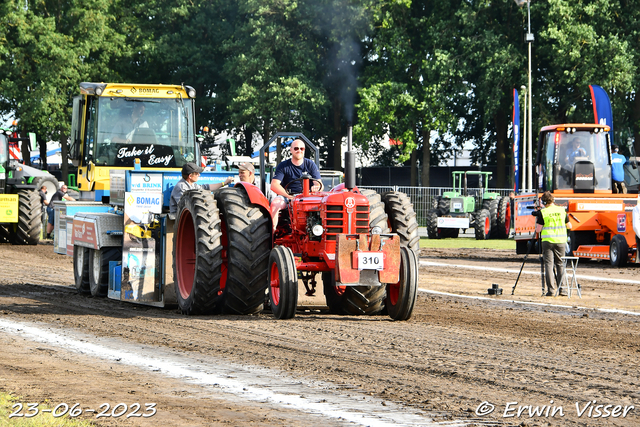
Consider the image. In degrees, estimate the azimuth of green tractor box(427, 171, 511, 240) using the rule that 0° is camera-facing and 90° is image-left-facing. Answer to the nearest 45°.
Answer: approximately 45°

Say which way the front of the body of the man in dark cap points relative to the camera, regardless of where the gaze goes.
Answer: to the viewer's right

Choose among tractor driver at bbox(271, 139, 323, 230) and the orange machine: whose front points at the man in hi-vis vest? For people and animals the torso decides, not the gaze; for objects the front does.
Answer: the orange machine

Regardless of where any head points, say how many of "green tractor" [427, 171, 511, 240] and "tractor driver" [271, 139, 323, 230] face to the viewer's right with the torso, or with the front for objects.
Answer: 0

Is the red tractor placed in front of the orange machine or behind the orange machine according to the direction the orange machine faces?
in front

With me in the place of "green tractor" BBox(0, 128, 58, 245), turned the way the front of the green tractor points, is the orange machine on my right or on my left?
on my left

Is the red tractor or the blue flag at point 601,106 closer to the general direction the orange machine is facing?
the red tractor
